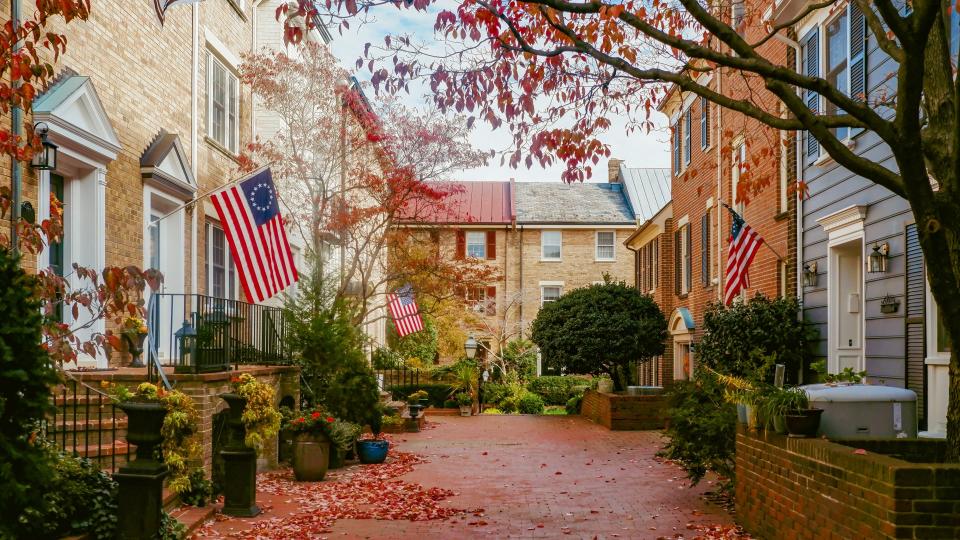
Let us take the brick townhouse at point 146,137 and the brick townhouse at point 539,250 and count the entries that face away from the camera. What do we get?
0

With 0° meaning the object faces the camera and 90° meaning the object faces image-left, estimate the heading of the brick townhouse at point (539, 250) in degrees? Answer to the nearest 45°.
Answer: approximately 0°

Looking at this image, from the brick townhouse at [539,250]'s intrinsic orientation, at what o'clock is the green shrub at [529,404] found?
The green shrub is roughly at 12 o'clock from the brick townhouse.

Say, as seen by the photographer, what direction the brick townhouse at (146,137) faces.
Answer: facing the viewer and to the right of the viewer

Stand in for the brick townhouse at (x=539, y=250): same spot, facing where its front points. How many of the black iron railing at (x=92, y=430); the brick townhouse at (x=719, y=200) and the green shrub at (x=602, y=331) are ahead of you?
3

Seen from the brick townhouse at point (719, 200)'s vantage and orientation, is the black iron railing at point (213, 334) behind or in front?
in front

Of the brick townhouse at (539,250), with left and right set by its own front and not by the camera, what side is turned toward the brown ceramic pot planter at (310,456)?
front
